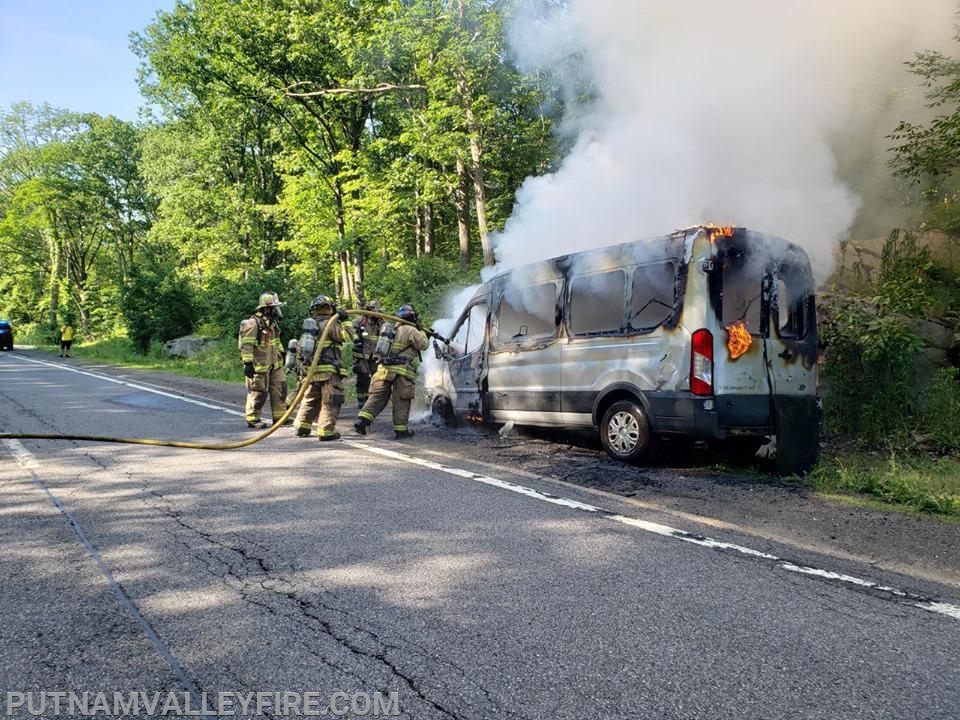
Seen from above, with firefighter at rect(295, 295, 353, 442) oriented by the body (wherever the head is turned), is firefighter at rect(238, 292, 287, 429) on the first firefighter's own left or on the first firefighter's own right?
on the first firefighter's own left

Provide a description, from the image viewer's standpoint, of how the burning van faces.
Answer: facing away from the viewer and to the left of the viewer

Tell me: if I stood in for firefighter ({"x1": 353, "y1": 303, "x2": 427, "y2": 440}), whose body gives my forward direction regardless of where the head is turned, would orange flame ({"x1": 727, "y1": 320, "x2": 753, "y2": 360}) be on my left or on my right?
on my right

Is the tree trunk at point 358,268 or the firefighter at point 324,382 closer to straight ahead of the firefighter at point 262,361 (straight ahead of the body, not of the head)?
the firefighter

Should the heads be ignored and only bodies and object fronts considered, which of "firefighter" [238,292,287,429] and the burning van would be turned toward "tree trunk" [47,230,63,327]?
the burning van

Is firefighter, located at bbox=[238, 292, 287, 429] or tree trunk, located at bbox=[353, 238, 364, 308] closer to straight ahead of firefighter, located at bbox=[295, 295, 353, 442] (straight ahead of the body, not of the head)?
the tree trunk

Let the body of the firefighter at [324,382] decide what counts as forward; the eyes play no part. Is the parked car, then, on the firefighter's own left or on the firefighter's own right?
on the firefighter's own left

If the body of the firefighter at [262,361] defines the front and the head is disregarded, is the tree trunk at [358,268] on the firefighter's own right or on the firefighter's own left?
on the firefighter's own left

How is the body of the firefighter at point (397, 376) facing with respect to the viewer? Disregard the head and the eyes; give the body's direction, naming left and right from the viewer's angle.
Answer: facing away from the viewer and to the right of the viewer
